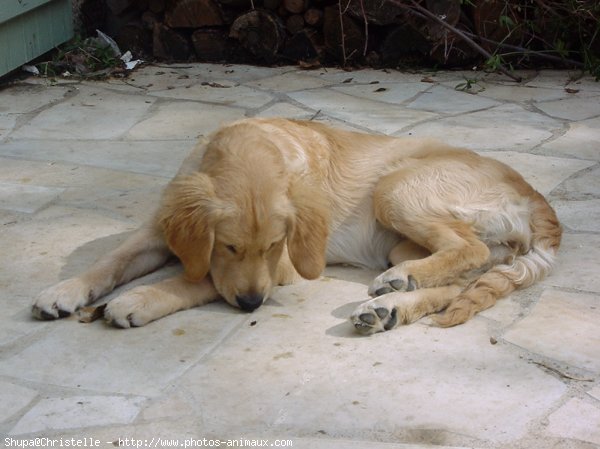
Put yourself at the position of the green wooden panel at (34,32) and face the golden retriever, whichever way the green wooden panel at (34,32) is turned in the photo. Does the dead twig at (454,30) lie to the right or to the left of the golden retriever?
left

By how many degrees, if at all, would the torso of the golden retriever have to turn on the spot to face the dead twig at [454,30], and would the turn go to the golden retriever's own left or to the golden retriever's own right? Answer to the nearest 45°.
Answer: approximately 135° to the golden retriever's own right

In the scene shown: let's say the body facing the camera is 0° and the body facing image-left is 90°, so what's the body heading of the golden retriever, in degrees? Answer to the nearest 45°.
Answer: approximately 45°

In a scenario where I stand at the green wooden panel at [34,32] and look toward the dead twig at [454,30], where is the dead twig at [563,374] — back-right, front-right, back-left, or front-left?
front-right

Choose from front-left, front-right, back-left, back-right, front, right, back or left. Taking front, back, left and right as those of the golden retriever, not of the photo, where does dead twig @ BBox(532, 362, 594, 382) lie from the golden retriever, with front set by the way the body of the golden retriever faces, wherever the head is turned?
left

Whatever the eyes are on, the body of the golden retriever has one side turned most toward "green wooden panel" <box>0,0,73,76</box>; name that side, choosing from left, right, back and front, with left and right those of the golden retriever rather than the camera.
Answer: right
